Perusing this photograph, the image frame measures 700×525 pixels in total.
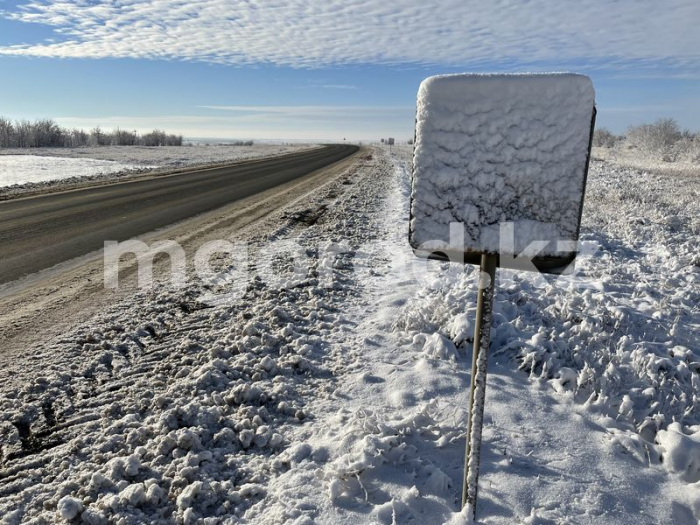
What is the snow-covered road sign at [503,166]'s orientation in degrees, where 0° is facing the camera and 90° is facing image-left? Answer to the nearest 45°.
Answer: approximately 0°
